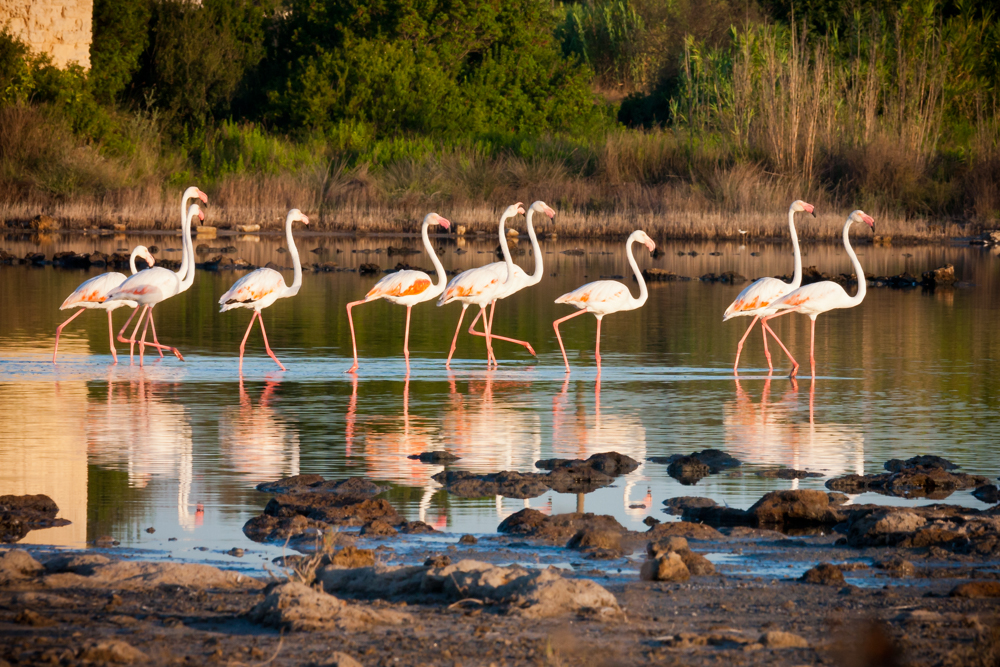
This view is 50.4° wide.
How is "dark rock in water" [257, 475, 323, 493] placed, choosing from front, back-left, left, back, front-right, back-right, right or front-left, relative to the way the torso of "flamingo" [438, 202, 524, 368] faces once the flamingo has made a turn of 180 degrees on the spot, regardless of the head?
left

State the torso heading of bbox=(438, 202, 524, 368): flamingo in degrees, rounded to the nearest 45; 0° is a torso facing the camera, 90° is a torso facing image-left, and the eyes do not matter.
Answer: approximately 270°

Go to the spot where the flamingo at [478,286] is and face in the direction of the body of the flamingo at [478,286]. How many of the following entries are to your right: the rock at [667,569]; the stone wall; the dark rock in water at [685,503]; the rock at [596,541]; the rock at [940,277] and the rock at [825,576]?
4

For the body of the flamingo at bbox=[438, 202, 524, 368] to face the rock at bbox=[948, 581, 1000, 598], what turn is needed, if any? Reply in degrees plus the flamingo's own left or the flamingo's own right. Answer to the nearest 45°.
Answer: approximately 90° to the flamingo's own right

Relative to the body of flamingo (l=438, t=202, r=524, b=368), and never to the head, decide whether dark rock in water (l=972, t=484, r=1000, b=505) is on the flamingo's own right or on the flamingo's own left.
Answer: on the flamingo's own right

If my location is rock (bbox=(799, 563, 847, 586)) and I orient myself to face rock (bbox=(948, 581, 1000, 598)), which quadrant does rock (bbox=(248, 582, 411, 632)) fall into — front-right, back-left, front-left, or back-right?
back-right

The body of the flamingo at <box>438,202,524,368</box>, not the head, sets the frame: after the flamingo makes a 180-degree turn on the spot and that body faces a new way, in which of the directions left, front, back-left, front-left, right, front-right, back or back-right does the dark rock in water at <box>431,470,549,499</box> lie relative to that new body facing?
left

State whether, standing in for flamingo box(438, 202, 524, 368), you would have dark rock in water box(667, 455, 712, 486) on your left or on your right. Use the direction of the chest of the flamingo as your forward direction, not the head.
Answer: on your right

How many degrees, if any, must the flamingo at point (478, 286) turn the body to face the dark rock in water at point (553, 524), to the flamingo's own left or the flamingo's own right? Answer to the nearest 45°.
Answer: approximately 90° to the flamingo's own right

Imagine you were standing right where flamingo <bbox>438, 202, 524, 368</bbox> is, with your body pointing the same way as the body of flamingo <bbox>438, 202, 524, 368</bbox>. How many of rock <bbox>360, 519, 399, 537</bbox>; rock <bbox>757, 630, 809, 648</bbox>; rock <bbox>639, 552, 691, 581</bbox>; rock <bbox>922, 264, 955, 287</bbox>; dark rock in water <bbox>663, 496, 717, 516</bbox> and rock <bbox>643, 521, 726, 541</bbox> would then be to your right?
5

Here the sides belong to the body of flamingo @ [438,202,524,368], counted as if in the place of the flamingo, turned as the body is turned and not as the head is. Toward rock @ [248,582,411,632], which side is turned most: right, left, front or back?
right

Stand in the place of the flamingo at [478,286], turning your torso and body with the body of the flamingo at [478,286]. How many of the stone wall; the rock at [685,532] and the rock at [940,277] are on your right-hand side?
1

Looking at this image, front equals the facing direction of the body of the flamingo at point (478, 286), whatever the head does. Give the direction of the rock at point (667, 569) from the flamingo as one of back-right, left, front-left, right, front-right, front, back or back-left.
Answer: right

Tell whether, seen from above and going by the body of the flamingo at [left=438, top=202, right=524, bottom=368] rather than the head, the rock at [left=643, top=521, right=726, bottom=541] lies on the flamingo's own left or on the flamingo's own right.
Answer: on the flamingo's own right

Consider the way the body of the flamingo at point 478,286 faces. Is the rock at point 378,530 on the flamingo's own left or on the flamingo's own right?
on the flamingo's own right
